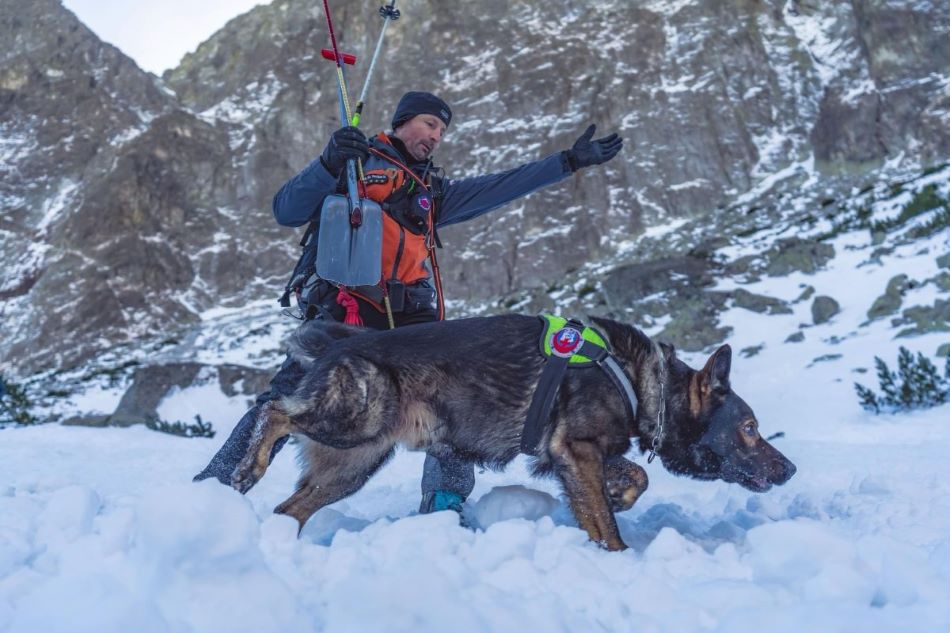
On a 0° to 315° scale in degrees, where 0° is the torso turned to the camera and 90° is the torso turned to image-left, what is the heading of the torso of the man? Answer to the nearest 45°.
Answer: approximately 315°

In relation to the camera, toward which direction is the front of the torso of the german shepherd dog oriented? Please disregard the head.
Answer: to the viewer's right

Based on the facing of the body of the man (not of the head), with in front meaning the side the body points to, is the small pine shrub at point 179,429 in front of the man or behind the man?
behind
